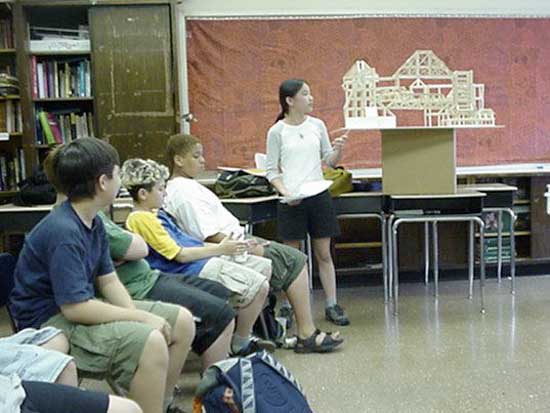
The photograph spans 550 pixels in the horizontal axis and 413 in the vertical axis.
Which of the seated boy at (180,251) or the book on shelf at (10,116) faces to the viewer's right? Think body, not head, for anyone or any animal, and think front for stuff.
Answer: the seated boy

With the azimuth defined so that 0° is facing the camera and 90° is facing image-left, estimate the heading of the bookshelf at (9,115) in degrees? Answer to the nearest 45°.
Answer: approximately 315°

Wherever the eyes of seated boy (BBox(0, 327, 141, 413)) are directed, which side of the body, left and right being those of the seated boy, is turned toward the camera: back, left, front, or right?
right

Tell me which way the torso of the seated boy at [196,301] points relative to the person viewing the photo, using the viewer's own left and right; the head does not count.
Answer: facing to the right of the viewer

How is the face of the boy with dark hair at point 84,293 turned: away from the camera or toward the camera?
away from the camera

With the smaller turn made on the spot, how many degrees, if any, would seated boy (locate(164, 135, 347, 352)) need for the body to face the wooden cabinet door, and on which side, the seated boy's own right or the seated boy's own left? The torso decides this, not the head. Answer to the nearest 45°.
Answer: approximately 90° to the seated boy's own left

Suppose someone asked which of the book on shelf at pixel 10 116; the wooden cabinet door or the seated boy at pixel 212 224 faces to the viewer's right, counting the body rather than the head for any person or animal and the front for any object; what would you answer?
the seated boy

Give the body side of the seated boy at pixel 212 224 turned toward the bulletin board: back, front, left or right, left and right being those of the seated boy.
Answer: left

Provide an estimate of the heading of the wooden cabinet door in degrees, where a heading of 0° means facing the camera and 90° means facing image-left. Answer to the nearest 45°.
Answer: approximately 0°

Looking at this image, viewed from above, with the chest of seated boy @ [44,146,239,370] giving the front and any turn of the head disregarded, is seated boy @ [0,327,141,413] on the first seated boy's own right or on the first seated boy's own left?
on the first seated boy's own right
